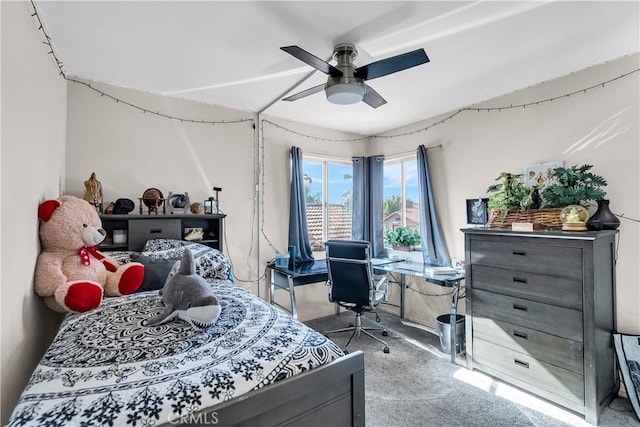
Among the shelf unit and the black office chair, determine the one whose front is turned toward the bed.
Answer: the shelf unit

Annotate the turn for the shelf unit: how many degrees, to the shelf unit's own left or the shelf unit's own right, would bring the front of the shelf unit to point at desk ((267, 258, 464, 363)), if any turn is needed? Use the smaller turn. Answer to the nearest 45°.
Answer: approximately 90° to the shelf unit's own left

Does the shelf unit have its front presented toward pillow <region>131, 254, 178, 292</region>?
yes

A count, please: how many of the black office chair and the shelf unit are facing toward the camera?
1

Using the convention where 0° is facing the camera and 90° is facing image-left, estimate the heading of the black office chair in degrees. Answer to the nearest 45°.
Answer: approximately 225°

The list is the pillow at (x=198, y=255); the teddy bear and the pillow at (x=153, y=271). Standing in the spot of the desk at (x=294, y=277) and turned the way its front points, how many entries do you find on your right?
3

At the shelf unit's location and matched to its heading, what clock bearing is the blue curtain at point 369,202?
The blue curtain is roughly at 9 o'clock from the shelf unit.

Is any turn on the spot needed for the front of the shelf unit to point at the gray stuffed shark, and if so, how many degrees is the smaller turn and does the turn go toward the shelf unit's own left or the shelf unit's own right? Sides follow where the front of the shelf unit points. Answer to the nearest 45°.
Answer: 0° — it already faces it

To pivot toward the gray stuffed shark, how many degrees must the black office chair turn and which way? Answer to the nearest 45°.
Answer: approximately 180°

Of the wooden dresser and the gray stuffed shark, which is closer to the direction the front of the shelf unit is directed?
the gray stuffed shark

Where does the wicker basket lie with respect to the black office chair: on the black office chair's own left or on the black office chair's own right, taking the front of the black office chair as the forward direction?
on the black office chair's own right

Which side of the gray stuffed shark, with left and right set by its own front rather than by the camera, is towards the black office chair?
left
